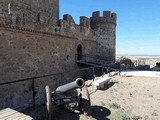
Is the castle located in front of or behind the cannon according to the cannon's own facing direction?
behind
